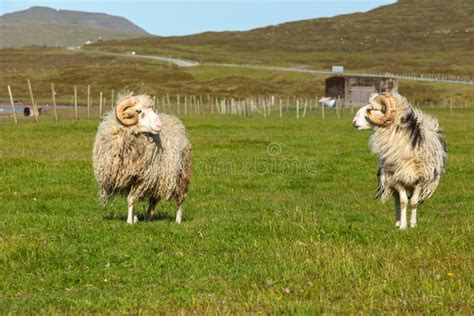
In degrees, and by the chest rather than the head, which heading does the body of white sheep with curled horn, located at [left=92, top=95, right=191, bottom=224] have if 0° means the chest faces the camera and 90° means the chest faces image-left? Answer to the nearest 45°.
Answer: approximately 45°

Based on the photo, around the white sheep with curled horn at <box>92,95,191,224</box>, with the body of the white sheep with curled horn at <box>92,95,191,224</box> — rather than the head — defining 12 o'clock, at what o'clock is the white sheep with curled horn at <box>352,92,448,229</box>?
the white sheep with curled horn at <box>352,92,448,229</box> is roughly at 8 o'clock from the white sheep with curled horn at <box>92,95,191,224</box>.
